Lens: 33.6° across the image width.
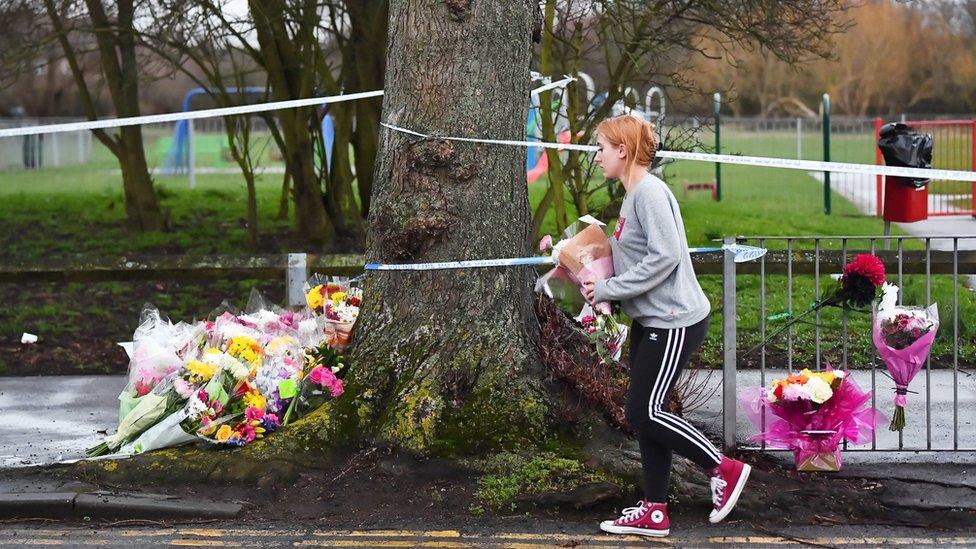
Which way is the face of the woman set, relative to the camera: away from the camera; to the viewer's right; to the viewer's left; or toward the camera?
to the viewer's left

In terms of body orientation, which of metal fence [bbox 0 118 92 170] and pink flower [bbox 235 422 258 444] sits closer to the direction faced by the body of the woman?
the pink flower

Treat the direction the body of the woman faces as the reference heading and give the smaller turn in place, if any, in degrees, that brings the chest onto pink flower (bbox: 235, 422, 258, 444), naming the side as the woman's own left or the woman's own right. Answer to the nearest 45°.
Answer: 0° — they already face it

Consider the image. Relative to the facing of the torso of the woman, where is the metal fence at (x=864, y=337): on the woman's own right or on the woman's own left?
on the woman's own right

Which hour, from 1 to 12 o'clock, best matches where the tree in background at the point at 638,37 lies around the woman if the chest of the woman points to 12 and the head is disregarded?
The tree in background is roughly at 3 o'clock from the woman.

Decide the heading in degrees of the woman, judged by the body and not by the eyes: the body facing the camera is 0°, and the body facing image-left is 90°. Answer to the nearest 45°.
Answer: approximately 90°

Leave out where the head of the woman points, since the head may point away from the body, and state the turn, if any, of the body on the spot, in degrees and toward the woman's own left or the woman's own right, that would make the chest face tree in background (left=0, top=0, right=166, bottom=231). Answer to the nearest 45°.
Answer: approximately 45° to the woman's own right

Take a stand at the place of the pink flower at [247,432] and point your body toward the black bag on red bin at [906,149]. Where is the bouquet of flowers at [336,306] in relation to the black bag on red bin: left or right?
left

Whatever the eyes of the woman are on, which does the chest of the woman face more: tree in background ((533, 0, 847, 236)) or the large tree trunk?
the large tree trunk

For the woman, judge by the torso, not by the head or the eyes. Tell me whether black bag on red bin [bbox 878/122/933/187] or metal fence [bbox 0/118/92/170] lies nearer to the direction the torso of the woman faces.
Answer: the metal fence
